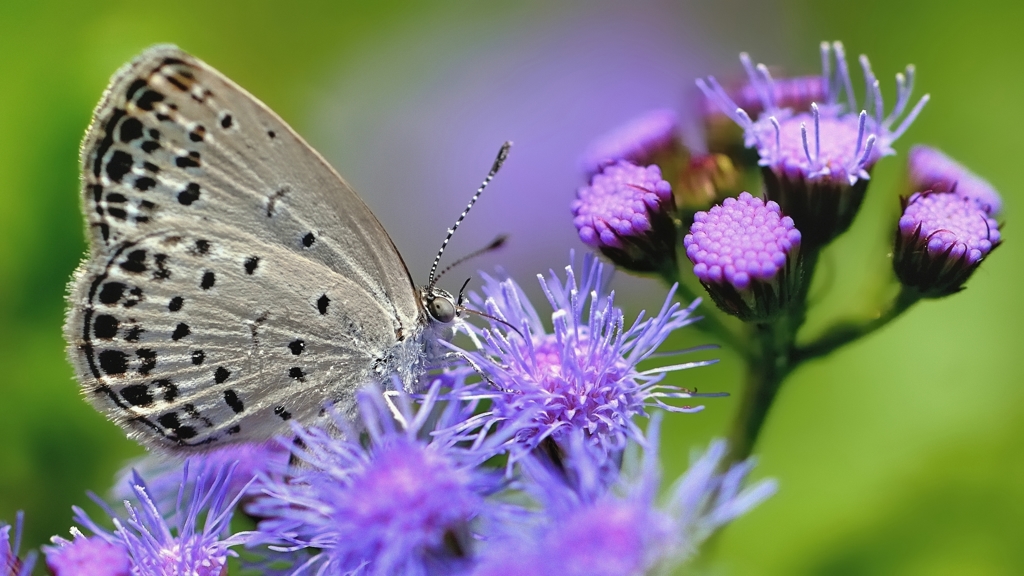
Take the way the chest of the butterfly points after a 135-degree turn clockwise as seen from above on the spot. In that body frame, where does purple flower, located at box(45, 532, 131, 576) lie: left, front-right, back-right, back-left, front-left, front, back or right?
front

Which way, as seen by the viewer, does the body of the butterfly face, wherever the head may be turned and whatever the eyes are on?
to the viewer's right

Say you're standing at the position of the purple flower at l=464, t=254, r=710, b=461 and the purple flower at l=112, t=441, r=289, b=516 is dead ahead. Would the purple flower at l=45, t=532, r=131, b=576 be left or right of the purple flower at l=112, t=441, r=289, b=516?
left

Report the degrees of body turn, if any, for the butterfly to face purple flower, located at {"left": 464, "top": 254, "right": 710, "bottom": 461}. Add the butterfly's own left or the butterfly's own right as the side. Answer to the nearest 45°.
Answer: approximately 45° to the butterfly's own right

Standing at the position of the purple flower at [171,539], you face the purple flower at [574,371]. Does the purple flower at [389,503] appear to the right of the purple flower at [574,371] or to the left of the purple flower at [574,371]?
right

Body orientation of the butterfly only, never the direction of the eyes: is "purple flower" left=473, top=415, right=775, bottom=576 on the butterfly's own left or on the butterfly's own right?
on the butterfly's own right
